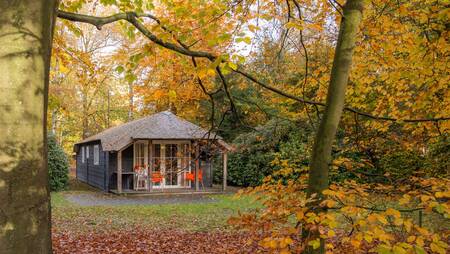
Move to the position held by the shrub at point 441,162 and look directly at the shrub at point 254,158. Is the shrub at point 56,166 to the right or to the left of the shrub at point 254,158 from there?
left

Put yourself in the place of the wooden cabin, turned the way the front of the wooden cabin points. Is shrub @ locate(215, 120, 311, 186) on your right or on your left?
on your left

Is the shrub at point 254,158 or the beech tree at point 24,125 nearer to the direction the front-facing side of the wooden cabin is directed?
the beech tree

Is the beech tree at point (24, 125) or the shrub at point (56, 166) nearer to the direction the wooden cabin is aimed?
the beech tree

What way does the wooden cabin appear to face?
toward the camera

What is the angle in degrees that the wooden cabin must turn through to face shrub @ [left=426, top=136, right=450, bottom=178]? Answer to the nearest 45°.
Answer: approximately 45° to its left

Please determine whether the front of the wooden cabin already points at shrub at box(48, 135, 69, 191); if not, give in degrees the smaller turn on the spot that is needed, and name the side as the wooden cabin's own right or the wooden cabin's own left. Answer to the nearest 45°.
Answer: approximately 90° to the wooden cabin's own right

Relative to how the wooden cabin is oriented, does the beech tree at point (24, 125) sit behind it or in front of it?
in front
